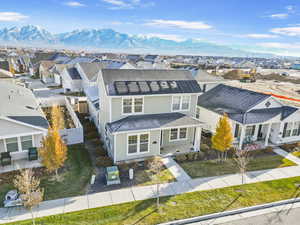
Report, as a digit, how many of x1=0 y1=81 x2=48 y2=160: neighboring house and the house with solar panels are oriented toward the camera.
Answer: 2

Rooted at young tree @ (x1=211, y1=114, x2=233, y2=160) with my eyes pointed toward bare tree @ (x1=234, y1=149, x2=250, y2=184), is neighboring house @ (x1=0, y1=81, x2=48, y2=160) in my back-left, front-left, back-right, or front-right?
back-right

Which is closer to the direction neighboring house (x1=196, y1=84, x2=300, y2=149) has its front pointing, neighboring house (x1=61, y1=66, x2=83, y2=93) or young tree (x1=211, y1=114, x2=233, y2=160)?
the young tree

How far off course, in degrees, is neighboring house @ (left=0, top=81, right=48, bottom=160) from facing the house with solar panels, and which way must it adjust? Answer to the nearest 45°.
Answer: approximately 90° to its left

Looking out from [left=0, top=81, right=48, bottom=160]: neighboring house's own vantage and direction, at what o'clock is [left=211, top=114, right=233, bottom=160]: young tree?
The young tree is roughly at 10 o'clock from the neighboring house.

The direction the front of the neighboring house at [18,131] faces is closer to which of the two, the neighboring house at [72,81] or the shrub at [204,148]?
the shrub

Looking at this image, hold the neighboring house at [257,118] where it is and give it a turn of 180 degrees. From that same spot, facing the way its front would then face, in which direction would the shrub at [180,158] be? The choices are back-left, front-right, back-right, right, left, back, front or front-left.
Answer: left

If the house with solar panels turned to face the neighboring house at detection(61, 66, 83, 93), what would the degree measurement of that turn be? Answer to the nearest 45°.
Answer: approximately 135° to its right

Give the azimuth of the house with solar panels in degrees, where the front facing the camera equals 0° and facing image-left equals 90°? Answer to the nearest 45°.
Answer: approximately 0°

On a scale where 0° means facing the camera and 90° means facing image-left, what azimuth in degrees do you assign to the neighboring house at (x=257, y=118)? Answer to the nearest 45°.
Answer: approximately 315°

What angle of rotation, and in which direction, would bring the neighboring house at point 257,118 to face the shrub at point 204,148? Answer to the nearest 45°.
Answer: approximately 90° to its right
